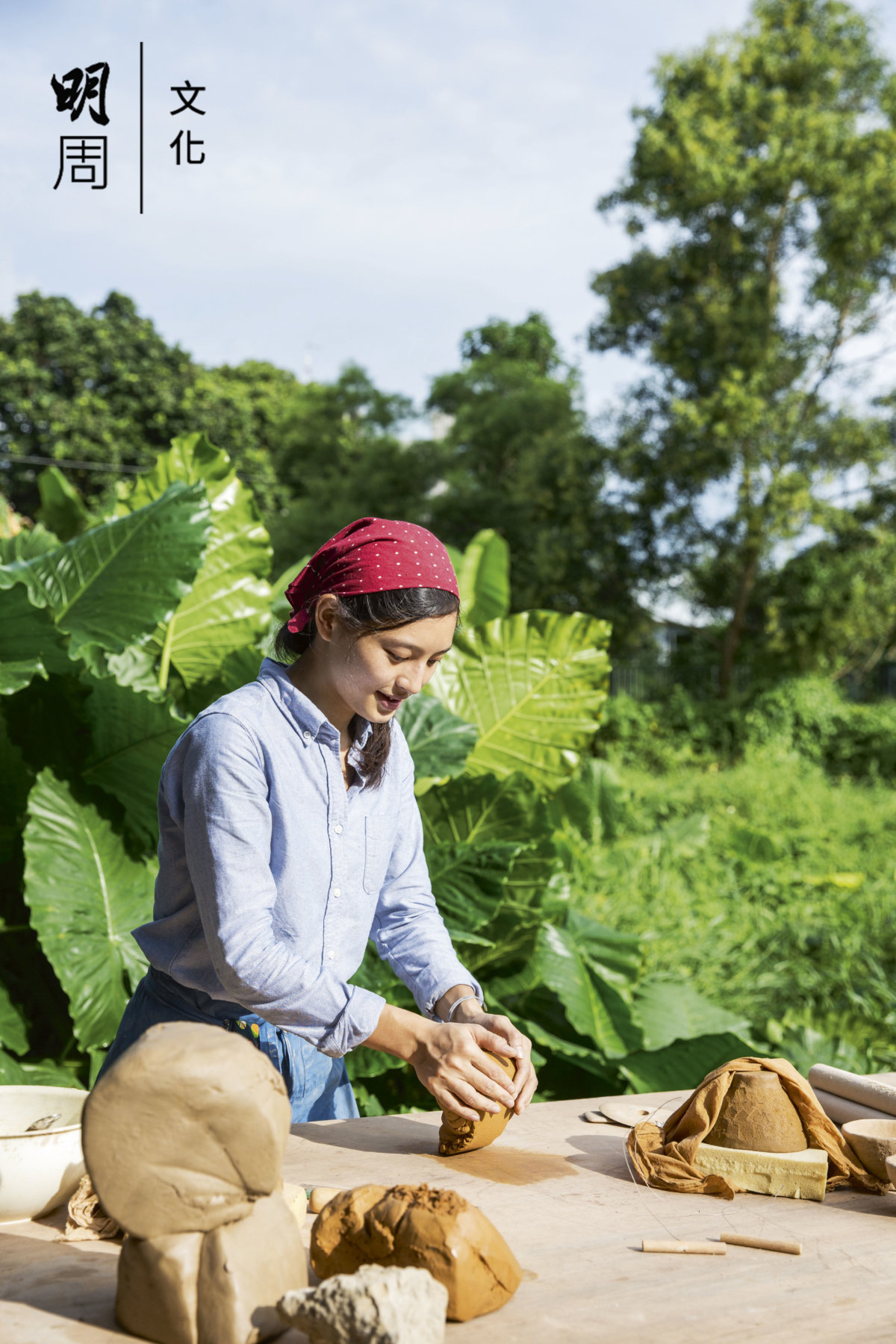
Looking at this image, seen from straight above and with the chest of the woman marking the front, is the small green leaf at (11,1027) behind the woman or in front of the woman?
behind

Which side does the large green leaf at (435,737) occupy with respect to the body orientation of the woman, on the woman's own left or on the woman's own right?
on the woman's own left

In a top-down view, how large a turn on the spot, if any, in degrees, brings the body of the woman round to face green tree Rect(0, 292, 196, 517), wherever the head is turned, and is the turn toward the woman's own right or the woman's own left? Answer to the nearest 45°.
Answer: approximately 135° to the woman's own left

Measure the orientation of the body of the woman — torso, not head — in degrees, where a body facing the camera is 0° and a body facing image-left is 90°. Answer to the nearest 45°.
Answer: approximately 315°

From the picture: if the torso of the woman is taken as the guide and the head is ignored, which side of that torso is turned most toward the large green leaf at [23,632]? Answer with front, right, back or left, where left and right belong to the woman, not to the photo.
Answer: back

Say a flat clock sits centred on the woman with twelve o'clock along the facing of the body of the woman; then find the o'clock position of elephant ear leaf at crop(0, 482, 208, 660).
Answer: The elephant ear leaf is roughly at 7 o'clock from the woman.

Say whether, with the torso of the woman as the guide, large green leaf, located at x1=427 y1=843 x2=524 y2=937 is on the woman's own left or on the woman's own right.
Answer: on the woman's own left
